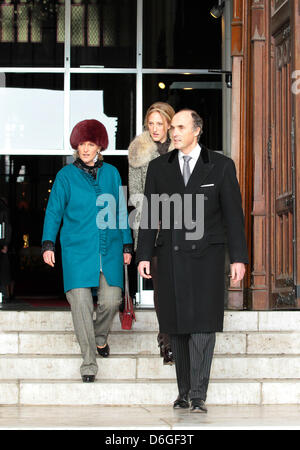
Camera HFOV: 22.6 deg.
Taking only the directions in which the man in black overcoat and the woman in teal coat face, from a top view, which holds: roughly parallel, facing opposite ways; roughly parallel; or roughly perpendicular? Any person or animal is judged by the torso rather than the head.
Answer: roughly parallel

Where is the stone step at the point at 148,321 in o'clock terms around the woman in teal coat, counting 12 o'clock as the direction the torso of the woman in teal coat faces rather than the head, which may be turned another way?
The stone step is roughly at 7 o'clock from the woman in teal coat.

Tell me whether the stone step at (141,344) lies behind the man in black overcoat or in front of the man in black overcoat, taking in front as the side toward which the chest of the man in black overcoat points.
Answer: behind

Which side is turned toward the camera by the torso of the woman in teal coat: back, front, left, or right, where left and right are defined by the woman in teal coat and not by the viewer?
front

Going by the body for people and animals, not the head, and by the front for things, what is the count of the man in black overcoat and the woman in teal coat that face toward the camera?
2

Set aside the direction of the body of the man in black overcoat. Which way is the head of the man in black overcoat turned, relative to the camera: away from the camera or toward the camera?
toward the camera

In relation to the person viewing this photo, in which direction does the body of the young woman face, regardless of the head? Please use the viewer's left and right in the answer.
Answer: facing the viewer and to the right of the viewer

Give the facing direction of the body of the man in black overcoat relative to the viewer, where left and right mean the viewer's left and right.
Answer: facing the viewer
